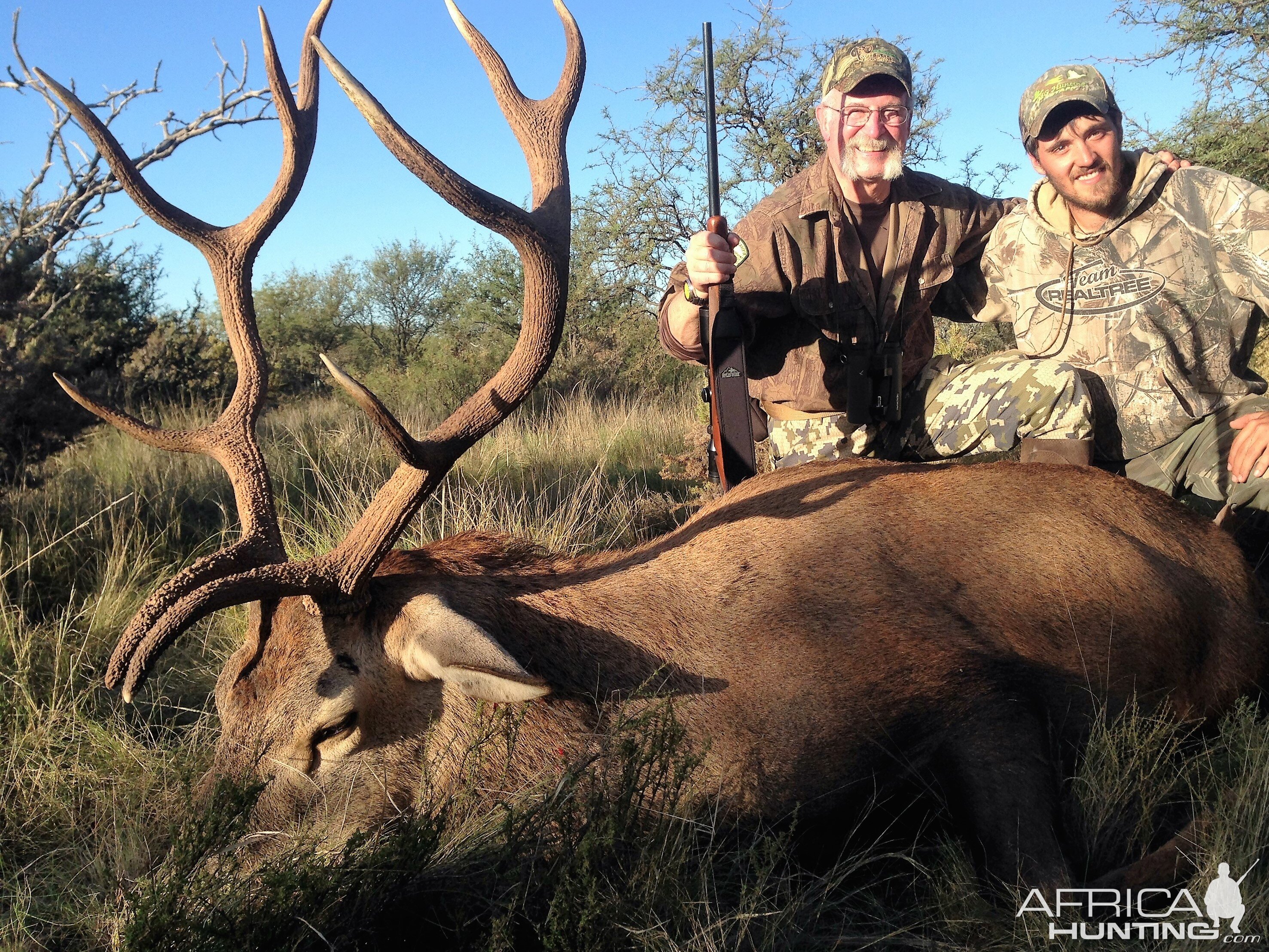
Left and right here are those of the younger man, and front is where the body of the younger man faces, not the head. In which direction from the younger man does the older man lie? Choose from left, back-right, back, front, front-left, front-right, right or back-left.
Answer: right

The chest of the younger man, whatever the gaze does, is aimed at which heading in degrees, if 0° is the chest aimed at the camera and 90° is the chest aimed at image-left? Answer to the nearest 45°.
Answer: approximately 0°
